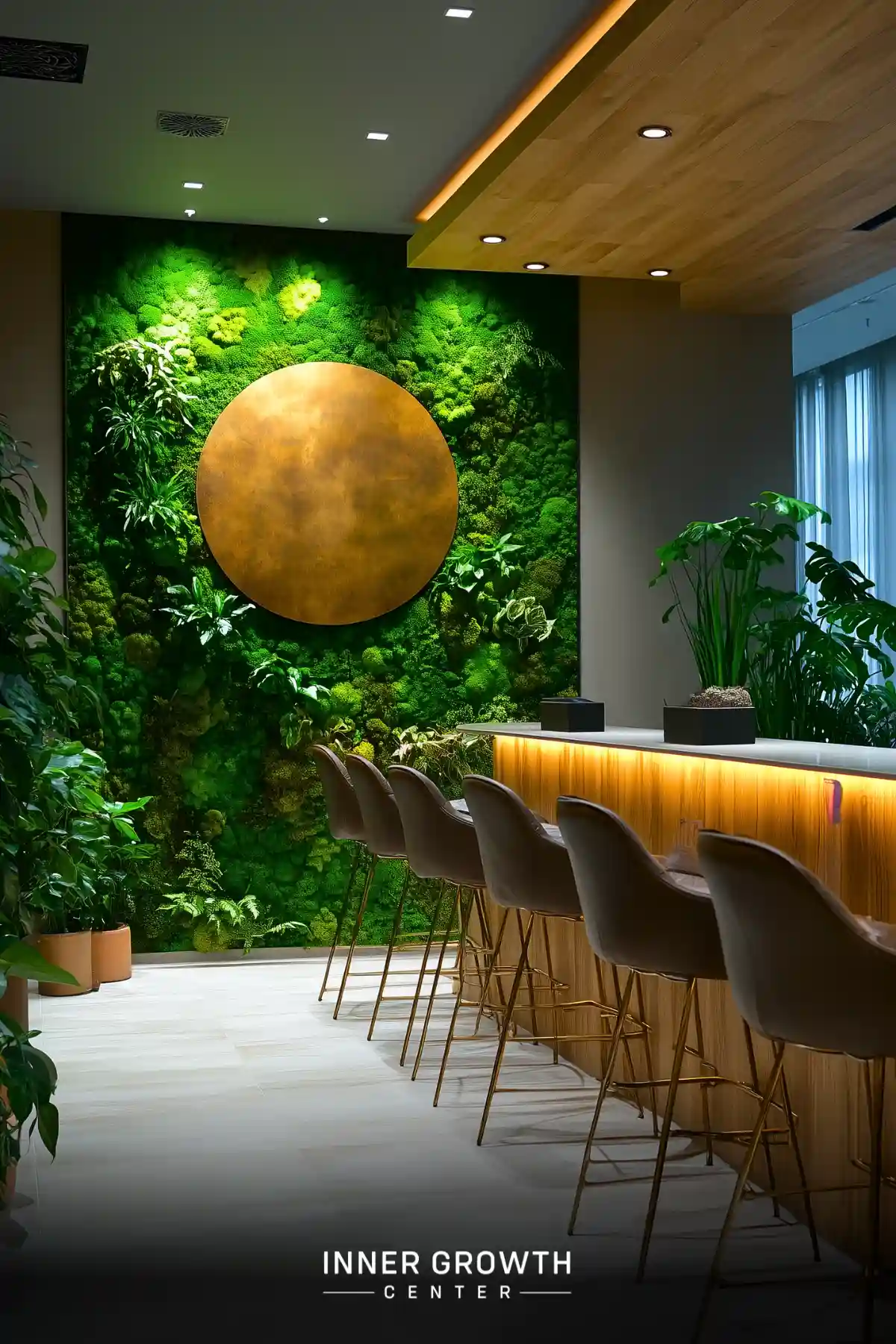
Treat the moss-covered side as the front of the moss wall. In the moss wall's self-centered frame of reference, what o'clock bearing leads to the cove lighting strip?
The cove lighting strip is roughly at 11 o'clock from the moss wall.

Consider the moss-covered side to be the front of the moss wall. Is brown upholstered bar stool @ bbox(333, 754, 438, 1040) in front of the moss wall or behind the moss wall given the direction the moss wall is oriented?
in front

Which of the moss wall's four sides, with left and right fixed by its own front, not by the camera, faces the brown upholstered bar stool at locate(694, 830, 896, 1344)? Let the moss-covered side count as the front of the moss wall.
front

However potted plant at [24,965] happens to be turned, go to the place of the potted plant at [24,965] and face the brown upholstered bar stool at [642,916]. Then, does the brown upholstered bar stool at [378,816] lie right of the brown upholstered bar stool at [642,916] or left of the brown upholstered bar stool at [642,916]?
left

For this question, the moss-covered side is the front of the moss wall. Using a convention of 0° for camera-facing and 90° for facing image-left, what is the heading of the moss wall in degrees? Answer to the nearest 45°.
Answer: approximately 0°

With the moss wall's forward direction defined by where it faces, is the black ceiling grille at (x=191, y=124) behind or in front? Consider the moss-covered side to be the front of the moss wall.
in front
